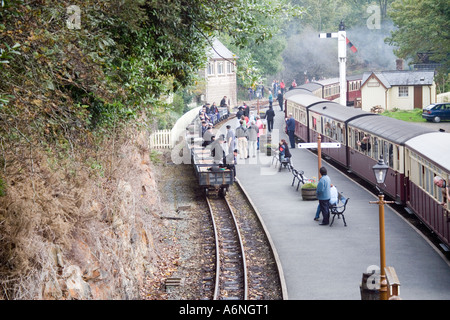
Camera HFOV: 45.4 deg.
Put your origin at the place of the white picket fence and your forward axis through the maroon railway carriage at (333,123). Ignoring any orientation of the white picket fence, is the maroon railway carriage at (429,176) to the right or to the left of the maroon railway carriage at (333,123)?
right

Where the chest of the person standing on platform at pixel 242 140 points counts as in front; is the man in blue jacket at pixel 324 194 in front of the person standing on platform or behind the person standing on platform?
behind

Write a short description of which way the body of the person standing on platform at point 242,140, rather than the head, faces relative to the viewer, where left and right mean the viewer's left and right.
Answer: facing away from the viewer

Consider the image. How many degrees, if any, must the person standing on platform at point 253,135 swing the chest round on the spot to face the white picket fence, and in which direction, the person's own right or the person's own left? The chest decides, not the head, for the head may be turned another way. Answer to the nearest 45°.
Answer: approximately 45° to the person's own left

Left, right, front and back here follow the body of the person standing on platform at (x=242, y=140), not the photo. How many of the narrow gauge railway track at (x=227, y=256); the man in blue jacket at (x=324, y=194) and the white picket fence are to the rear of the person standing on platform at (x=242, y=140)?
2

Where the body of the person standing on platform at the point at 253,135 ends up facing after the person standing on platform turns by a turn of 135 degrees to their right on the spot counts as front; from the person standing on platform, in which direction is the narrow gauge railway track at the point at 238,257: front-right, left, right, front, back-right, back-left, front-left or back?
front-right

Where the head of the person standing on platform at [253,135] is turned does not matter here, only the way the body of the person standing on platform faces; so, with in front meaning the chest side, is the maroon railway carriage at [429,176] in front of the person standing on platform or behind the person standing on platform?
behind

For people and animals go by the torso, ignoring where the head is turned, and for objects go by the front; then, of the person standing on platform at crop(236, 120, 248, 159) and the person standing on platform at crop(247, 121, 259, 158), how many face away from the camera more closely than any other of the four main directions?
2

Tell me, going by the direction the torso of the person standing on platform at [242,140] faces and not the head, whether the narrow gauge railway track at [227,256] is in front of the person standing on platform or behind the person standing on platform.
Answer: behind

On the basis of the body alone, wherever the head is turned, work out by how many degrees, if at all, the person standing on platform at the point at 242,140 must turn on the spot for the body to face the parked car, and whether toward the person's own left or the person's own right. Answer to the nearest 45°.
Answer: approximately 45° to the person's own right

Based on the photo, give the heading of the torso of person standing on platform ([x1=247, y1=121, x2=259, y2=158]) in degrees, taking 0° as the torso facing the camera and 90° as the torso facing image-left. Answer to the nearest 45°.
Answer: approximately 180°
